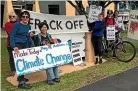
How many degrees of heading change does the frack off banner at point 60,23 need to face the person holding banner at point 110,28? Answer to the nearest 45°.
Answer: approximately 135° to its left

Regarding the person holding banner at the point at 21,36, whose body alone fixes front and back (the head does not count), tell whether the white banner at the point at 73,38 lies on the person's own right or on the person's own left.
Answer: on the person's own left

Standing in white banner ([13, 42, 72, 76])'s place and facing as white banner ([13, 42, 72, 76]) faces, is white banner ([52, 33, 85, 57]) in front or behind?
behind

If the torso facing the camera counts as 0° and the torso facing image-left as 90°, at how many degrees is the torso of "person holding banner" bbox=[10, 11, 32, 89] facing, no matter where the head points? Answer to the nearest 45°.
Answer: approximately 315°

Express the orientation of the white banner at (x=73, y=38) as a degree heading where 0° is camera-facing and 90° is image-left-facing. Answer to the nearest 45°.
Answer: approximately 0°

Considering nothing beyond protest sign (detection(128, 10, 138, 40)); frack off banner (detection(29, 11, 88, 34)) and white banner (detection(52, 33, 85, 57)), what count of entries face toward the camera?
3

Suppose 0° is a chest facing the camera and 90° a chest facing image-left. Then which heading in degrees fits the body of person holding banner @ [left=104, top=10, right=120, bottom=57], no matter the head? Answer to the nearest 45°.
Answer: approximately 0°

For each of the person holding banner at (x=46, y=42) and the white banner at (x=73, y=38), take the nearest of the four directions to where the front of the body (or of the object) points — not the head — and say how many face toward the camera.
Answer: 2
